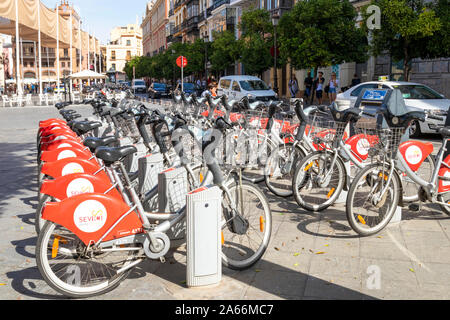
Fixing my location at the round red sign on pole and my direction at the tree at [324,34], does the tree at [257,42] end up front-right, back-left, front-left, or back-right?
front-left

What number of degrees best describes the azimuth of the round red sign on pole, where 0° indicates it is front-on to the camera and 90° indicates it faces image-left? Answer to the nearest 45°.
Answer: approximately 0°

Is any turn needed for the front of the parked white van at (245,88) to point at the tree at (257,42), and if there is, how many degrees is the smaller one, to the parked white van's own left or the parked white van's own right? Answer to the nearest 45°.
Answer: approximately 135° to the parked white van's own left

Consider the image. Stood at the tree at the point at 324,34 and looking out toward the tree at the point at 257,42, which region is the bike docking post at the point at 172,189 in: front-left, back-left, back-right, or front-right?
back-left

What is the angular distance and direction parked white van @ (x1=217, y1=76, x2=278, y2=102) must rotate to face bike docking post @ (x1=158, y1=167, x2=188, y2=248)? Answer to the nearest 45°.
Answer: approximately 45° to its right

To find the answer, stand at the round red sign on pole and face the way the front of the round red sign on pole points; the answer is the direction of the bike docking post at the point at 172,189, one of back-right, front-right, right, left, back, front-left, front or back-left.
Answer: front

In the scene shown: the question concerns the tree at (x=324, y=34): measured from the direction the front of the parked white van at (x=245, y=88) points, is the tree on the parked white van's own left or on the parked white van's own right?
on the parked white van's own left

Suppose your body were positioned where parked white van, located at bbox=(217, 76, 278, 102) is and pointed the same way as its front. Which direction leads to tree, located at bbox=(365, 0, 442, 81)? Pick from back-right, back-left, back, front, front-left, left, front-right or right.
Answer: front

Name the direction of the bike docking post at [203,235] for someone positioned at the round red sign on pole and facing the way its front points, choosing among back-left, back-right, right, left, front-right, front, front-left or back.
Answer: front

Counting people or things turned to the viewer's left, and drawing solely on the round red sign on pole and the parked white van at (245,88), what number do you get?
0

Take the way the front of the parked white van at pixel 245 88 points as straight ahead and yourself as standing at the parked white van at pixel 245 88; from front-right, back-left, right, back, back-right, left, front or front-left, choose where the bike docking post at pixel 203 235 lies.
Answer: front-right

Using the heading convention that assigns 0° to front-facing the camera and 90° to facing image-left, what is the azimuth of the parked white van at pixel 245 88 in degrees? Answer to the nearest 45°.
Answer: approximately 315°
